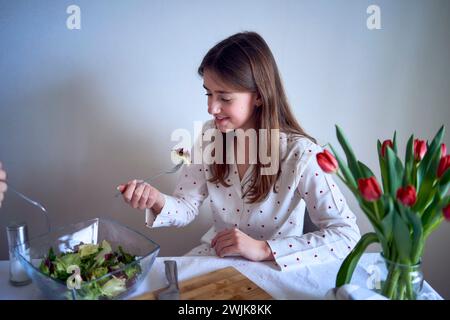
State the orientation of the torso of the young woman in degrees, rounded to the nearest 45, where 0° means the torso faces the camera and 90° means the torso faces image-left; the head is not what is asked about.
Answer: approximately 45°
